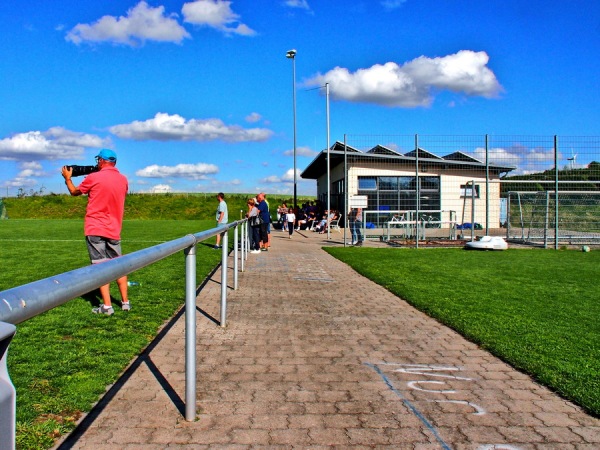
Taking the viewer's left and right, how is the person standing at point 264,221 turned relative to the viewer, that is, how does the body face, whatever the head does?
facing to the left of the viewer

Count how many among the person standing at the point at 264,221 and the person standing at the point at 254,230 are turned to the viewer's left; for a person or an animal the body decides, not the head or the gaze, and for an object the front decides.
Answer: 2

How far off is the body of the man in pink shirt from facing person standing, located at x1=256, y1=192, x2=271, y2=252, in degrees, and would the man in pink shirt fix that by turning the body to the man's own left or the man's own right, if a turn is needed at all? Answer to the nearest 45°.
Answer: approximately 90° to the man's own right

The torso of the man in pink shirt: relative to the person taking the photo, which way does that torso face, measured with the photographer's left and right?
facing away from the viewer and to the left of the viewer

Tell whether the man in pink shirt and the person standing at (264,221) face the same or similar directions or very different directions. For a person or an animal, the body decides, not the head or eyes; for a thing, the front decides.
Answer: same or similar directions

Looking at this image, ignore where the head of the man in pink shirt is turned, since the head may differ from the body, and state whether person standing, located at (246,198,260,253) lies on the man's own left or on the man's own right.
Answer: on the man's own right

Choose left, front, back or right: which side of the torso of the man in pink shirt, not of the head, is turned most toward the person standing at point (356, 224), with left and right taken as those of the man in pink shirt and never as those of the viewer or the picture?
right

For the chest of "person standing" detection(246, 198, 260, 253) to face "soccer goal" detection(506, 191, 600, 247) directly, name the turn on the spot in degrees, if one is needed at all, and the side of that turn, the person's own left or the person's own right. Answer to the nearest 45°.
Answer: approximately 180°

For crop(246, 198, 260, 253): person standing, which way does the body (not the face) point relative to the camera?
to the viewer's left

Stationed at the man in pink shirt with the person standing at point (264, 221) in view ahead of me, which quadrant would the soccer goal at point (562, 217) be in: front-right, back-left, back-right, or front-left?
front-right

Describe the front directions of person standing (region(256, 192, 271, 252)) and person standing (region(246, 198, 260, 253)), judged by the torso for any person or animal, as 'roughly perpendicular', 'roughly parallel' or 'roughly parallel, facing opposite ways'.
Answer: roughly parallel

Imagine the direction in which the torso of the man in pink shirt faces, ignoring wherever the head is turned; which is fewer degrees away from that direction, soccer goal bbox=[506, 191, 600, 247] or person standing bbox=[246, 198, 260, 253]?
the person standing

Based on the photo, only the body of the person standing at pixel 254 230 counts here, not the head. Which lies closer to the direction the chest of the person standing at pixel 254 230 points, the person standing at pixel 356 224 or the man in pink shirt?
the man in pink shirt
